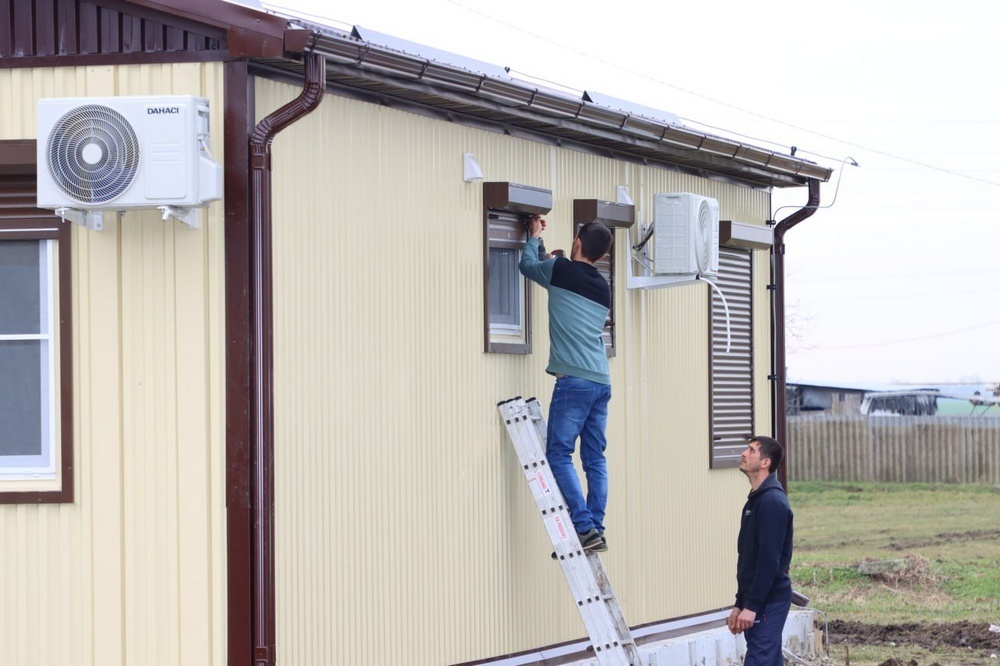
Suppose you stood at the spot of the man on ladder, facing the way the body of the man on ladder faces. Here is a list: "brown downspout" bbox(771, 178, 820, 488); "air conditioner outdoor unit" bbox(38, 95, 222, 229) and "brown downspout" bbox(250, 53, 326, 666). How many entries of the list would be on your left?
2

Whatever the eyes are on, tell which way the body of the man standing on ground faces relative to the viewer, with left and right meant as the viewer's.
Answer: facing to the left of the viewer

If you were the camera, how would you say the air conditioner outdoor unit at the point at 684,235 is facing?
facing to the right of the viewer

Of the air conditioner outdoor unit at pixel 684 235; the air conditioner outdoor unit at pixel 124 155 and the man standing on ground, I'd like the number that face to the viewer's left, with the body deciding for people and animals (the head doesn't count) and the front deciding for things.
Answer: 1

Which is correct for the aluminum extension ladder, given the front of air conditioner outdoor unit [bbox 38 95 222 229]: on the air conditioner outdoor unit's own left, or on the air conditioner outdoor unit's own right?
on the air conditioner outdoor unit's own left

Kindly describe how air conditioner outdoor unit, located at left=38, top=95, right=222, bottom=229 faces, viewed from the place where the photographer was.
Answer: facing the viewer

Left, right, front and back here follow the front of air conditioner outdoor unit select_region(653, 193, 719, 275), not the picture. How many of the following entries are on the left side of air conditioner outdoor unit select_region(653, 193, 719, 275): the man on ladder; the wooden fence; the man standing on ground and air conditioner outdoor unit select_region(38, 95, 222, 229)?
1

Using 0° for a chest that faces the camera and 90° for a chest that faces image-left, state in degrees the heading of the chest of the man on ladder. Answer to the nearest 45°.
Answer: approximately 135°

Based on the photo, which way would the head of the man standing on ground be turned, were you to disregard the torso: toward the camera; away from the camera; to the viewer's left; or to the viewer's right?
to the viewer's left

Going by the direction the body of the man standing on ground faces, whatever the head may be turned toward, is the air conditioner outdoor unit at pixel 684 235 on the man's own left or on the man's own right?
on the man's own right

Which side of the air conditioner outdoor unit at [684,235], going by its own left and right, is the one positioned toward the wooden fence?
left
